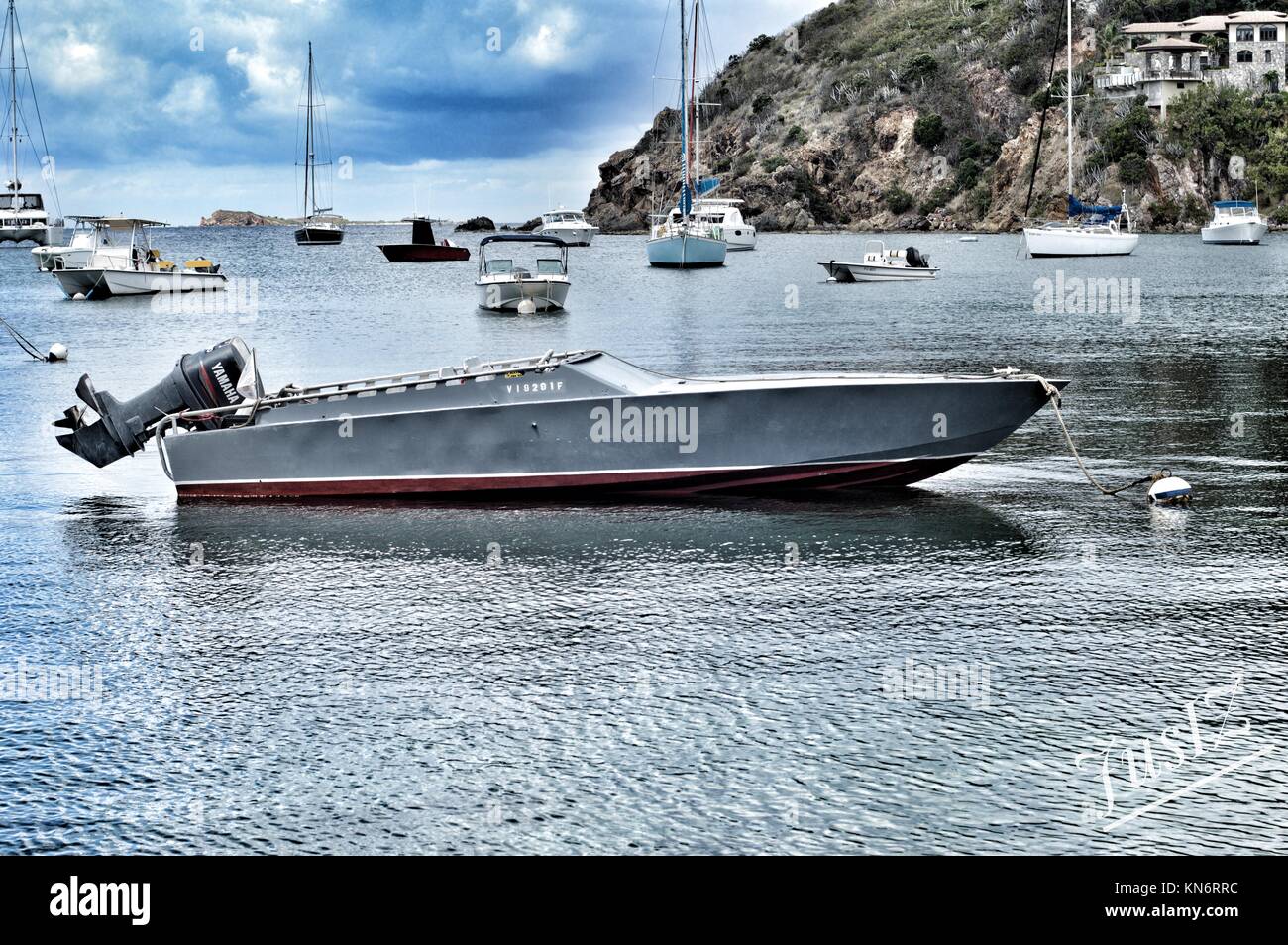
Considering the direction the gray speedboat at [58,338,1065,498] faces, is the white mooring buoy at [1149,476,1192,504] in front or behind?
in front

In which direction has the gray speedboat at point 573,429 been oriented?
to the viewer's right
